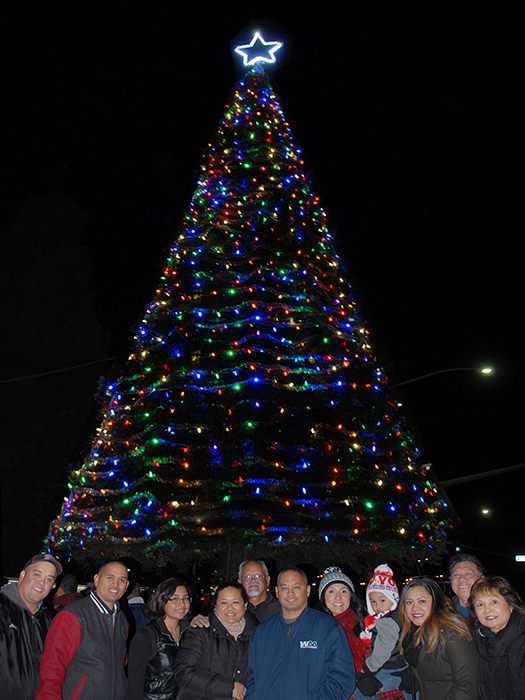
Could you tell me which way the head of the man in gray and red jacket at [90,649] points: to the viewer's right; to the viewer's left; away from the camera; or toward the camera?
toward the camera

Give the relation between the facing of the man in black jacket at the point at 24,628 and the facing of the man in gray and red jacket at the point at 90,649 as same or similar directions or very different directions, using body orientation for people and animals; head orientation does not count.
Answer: same or similar directions

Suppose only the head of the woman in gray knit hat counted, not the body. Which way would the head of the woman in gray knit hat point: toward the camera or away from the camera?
toward the camera

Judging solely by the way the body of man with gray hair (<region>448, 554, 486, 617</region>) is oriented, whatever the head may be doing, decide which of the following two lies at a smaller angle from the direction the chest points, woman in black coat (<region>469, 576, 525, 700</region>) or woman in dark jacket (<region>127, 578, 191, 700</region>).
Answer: the woman in black coat

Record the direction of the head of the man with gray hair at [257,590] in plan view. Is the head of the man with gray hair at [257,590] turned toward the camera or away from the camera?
toward the camera

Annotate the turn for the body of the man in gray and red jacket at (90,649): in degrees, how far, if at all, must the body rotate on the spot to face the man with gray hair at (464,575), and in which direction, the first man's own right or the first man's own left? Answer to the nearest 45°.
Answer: approximately 45° to the first man's own left

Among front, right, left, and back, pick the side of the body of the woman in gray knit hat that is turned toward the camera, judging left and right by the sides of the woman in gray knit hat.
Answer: front

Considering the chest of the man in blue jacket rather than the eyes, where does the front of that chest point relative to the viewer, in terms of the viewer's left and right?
facing the viewer

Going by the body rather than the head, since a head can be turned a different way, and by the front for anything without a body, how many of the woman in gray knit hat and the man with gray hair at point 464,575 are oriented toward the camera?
2

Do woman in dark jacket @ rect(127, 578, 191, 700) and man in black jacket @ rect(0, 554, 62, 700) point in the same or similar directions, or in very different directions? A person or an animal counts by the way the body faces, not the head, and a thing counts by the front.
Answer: same or similar directions

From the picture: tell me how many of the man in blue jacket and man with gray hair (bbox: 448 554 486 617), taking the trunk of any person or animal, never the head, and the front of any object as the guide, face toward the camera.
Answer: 2

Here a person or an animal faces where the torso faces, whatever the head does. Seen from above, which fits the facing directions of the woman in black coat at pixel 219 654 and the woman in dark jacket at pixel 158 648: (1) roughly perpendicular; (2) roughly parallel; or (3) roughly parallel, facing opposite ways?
roughly parallel
